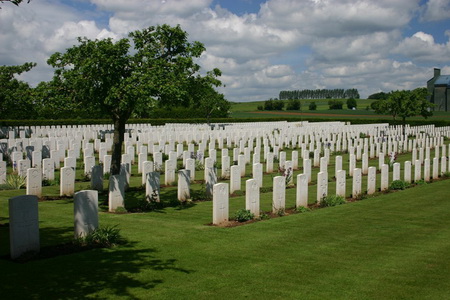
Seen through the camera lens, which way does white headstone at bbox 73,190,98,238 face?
facing the viewer

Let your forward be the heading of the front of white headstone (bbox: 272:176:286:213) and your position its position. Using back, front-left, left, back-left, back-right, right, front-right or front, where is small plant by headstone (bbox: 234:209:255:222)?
right

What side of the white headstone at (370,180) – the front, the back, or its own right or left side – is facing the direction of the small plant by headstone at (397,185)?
left

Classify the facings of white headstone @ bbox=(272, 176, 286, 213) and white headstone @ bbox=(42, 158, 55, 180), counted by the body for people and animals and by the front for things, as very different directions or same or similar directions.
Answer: same or similar directions

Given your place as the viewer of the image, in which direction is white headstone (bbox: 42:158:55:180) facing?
facing the viewer and to the right of the viewer

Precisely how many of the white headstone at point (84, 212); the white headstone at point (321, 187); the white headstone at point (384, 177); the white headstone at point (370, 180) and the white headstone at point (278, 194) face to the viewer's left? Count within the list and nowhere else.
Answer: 0

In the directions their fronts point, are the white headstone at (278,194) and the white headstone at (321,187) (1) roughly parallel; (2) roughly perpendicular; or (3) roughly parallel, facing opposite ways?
roughly parallel

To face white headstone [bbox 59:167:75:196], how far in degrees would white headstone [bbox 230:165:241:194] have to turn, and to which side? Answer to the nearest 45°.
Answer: approximately 135° to its right

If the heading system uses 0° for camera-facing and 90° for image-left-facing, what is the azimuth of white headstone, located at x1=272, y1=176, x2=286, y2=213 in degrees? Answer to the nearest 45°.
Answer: approximately 315°

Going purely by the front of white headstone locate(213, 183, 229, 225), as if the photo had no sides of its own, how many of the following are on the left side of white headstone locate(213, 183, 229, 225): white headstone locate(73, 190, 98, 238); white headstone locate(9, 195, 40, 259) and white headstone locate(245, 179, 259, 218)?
1

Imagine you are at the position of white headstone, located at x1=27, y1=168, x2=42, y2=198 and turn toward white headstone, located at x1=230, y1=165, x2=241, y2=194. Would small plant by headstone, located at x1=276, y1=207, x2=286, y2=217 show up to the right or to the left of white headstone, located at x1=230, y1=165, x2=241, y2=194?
right

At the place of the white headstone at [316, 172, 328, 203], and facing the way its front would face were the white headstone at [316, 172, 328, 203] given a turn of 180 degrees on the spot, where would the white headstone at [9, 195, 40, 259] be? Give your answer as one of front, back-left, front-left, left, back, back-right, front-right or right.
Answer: left

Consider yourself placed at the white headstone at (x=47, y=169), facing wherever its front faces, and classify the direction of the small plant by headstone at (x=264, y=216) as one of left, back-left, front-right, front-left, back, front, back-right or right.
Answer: front

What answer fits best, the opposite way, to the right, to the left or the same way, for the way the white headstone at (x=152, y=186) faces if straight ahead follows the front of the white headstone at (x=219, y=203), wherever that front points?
the same way

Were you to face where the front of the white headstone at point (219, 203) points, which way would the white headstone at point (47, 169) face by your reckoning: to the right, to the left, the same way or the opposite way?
the same way

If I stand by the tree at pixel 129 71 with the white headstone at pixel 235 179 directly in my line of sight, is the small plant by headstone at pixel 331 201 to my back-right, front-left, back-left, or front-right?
front-right

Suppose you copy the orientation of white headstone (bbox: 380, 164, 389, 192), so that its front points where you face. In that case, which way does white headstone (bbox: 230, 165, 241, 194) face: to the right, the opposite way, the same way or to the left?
the same way

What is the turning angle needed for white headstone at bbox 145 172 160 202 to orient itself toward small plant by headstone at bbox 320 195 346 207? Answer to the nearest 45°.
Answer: approximately 45° to its left

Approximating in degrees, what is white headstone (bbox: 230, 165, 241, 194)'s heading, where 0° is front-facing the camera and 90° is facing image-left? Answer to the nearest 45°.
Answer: approximately 315°

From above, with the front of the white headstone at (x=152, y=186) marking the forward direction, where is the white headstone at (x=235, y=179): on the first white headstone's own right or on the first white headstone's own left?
on the first white headstone's own left
